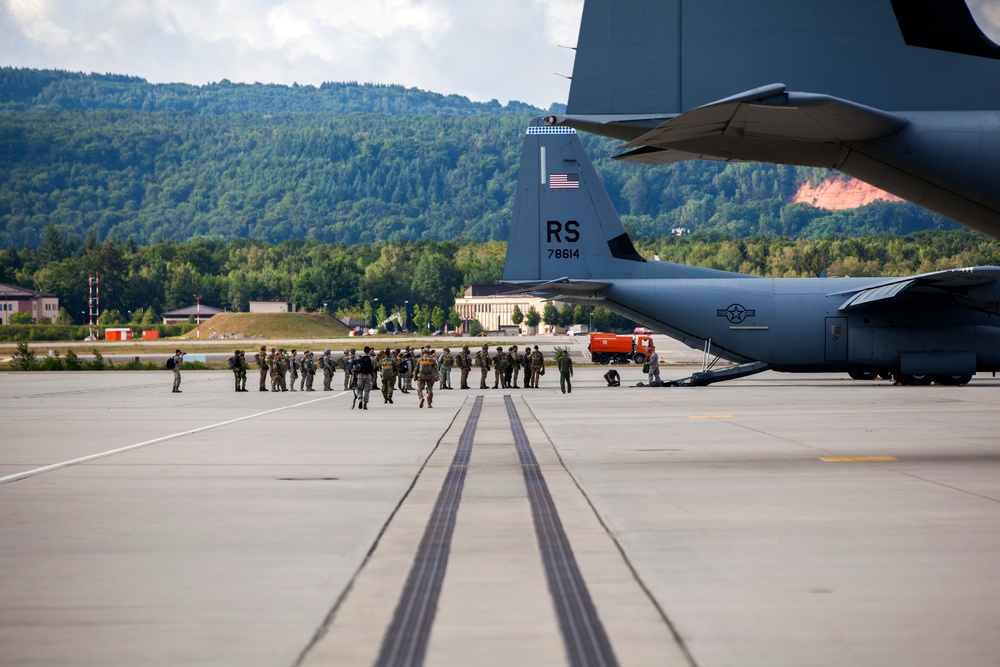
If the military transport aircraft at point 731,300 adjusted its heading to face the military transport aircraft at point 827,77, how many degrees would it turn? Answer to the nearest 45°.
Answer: approximately 90° to its right

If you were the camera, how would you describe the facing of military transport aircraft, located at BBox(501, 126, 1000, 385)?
facing to the right of the viewer

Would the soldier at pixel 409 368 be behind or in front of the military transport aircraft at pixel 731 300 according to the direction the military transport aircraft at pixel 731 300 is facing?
behind

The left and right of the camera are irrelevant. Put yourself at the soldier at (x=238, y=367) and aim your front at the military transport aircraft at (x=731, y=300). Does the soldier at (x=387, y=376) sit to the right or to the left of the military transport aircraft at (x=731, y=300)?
right

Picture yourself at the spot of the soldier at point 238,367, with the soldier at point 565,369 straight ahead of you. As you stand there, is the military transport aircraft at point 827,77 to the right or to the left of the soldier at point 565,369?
right

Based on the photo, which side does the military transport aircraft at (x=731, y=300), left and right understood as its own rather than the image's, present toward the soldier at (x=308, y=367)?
back

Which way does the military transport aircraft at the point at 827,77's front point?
to the viewer's right
